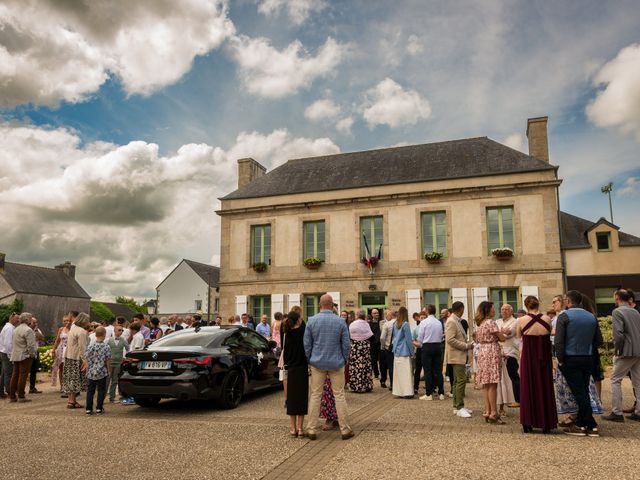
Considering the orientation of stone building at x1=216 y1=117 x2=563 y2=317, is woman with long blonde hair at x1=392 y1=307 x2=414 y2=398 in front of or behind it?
in front

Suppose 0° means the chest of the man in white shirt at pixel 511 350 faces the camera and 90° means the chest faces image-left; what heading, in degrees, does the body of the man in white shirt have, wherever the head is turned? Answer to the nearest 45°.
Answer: approximately 45°

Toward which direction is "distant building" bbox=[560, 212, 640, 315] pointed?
toward the camera

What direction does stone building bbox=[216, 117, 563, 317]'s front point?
toward the camera

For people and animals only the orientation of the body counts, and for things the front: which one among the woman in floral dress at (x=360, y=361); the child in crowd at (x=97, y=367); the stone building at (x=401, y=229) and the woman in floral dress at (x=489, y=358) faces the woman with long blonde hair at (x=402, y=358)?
the stone building

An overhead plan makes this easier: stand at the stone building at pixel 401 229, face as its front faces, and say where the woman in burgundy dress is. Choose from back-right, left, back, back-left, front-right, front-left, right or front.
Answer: front

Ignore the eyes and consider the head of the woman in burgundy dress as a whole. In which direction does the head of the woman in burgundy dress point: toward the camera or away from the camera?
away from the camera

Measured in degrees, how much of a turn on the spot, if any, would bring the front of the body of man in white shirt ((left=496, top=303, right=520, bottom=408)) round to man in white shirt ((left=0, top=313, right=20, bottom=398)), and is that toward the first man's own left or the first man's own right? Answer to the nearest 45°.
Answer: approximately 45° to the first man's own right

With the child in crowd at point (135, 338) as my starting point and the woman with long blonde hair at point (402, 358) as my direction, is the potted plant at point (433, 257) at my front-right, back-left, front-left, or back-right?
front-left

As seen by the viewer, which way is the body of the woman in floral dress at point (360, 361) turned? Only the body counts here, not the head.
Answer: away from the camera

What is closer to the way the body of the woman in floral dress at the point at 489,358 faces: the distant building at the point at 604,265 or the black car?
the distant building

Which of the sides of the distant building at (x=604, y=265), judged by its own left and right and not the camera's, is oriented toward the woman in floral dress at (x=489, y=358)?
front

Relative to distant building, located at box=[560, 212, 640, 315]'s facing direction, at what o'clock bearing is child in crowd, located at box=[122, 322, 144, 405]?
The child in crowd is roughly at 1 o'clock from the distant building.

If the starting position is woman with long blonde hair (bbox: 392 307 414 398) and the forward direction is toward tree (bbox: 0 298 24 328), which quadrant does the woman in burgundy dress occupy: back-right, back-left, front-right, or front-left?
back-left

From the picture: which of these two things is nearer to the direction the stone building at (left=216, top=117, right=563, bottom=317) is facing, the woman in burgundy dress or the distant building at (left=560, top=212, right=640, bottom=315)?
the woman in burgundy dress
